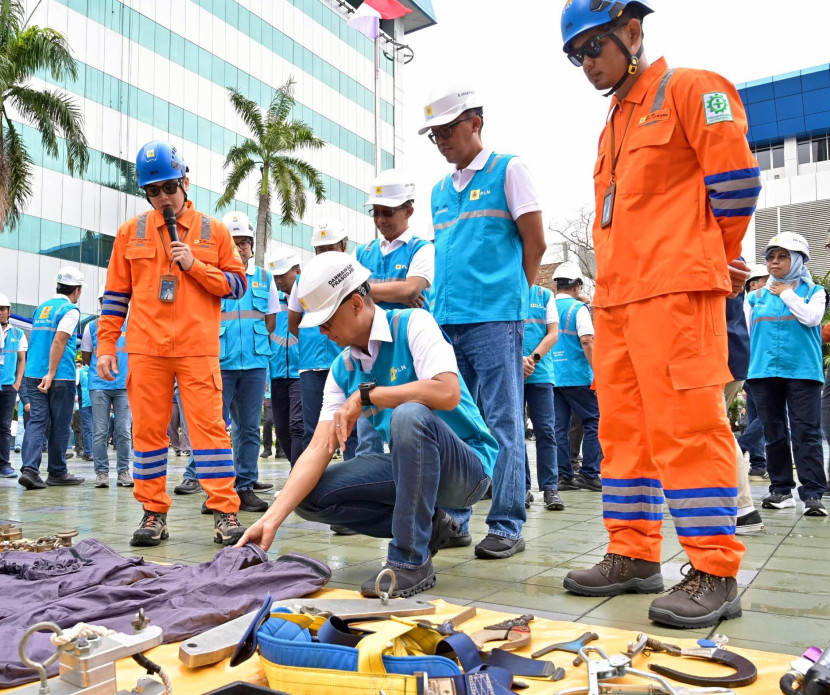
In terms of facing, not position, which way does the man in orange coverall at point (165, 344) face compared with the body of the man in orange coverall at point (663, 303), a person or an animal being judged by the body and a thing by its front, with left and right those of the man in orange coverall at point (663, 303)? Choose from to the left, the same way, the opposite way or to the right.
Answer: to the left

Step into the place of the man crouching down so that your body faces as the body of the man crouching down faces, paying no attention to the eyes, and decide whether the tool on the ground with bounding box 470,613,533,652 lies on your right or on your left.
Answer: on your left

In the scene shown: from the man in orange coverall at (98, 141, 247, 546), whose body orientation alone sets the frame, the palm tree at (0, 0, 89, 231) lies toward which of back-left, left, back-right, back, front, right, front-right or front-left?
back

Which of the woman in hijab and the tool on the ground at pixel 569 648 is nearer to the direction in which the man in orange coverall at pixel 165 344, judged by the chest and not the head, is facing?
the tool on the ground

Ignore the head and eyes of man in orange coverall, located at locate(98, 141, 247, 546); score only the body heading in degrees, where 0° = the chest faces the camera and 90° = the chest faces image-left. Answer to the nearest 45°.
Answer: approximately 0°

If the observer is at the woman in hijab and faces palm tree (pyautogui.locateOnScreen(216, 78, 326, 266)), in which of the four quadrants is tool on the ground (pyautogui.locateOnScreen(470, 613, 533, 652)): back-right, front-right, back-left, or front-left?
back-left

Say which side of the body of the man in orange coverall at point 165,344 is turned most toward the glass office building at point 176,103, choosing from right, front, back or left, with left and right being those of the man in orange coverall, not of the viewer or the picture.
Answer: back

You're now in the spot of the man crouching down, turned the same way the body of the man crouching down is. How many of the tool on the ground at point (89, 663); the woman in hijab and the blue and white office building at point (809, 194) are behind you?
2

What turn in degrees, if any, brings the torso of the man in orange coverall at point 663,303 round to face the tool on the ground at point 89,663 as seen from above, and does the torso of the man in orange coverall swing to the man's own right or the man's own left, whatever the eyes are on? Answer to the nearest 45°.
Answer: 0° — they already face it

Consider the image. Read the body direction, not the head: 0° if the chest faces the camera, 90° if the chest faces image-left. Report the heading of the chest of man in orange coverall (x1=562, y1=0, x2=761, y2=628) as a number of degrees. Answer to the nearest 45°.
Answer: approximately 45°
